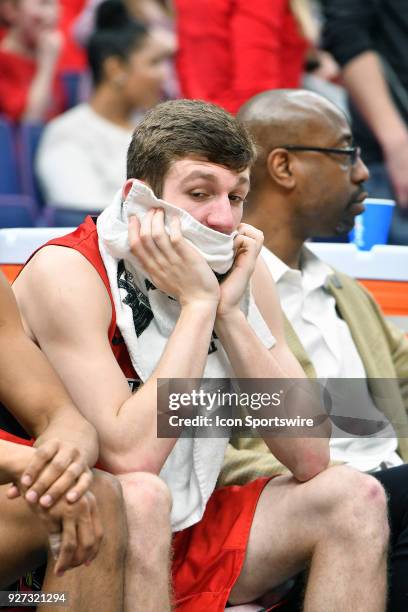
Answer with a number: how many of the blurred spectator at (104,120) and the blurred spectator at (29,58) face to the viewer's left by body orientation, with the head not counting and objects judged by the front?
0

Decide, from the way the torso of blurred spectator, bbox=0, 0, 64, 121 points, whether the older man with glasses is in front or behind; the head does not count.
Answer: in front

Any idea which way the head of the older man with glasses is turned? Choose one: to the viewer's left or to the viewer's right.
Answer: to the viewer's right
